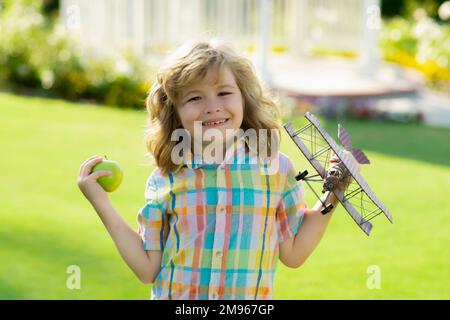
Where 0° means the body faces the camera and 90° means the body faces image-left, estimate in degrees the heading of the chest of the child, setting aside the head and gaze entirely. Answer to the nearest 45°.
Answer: approximately 0°

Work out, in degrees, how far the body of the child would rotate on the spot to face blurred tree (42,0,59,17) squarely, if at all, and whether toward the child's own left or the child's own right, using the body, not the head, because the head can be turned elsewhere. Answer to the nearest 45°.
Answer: approximately 180°

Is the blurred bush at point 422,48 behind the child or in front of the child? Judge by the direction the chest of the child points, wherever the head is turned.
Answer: behind

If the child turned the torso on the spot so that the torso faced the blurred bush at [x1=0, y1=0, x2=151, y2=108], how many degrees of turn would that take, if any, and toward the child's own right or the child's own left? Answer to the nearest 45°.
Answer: approximately 180°

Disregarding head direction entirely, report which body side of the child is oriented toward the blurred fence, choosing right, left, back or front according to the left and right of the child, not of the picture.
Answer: back

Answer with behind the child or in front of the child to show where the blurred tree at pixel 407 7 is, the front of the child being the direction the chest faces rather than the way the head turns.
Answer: behind
